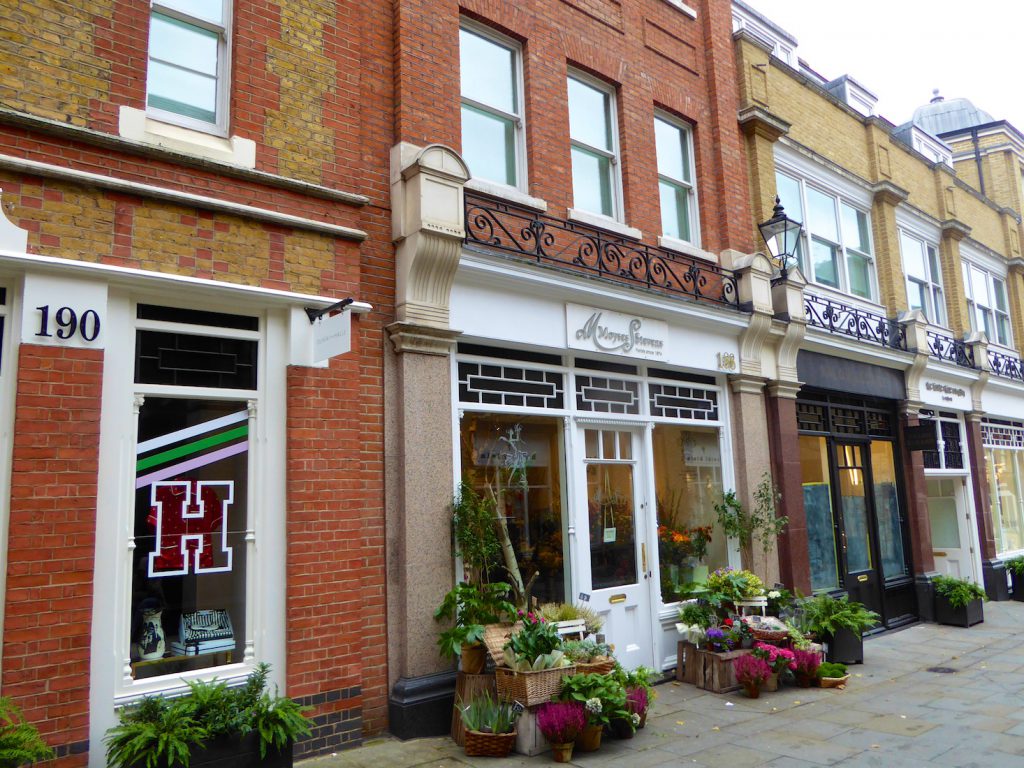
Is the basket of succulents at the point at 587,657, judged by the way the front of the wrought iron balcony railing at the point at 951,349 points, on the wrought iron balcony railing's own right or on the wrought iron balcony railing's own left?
on the wrought iron balcony railing's own right

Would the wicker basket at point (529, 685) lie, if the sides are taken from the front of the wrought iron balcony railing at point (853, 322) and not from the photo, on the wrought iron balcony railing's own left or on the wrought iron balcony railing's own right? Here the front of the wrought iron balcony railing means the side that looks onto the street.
on the wrought iron balcony railing's own right

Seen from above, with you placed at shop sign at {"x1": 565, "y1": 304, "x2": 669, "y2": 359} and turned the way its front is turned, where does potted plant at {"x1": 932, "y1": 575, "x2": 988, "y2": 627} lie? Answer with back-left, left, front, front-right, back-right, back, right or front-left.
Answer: left

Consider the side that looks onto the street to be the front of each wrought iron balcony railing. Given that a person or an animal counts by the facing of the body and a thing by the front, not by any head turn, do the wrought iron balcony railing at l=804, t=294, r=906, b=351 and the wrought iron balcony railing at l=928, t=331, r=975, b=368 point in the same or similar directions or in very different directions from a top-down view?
same or similar directions

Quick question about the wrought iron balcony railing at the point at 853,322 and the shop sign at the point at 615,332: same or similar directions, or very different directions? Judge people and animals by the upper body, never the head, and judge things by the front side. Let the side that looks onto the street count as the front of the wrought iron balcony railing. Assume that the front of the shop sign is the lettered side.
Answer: same or similar directions

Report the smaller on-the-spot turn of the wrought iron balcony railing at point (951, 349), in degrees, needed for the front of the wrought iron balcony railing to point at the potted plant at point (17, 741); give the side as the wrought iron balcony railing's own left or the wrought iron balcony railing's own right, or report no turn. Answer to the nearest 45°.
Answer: approximately 45° to the wrought iron balcony railing's own right

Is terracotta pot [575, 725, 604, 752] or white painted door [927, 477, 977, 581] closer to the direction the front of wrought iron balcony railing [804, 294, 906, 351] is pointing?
the terracotta pot

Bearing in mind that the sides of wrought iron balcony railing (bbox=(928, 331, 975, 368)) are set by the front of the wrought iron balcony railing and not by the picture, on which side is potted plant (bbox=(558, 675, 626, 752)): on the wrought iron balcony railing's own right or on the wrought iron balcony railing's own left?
on the wrought iron balcony railing's own right

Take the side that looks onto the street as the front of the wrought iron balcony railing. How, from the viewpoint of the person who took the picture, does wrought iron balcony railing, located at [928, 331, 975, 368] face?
facing the viewer and to the right of the viewer

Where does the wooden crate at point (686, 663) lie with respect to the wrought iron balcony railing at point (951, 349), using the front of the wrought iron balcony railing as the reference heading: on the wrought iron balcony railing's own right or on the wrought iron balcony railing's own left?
on the wrought iron balcony railing's own right

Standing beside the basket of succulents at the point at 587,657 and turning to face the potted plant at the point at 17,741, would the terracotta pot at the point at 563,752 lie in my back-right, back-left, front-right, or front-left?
front-left

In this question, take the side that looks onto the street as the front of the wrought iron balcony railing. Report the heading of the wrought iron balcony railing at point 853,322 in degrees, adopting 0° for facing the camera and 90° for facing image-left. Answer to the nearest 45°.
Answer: approximately 315°

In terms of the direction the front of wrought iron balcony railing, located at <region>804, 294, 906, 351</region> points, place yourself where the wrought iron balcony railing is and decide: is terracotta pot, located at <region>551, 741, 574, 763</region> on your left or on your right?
on your right
